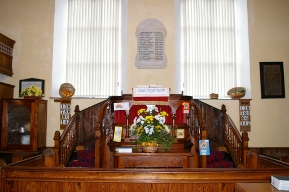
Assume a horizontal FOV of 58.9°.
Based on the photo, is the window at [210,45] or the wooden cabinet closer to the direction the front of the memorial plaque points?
the wooden cabinet

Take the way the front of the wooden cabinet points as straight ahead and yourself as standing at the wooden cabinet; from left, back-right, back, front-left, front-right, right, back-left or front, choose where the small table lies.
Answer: front-left

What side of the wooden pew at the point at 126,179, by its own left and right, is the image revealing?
back

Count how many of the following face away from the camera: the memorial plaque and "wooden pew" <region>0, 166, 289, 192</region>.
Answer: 1

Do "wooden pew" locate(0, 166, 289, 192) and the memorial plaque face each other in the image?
yes

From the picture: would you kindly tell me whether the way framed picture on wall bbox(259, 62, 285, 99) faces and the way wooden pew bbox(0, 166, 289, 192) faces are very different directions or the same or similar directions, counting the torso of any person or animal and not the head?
very different directions

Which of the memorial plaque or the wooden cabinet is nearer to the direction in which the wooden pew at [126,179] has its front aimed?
the memorial plaque

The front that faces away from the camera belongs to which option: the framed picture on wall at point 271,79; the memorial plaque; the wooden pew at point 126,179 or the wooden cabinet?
the wooden pew

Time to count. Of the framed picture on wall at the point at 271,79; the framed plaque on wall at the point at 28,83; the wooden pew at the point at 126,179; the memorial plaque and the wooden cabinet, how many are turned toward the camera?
4

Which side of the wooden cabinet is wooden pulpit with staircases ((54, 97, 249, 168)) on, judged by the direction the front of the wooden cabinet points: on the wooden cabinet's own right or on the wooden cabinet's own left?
on the wooden cabinet's own left

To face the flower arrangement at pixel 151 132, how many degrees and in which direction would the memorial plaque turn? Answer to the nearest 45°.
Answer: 0° — it already faces it

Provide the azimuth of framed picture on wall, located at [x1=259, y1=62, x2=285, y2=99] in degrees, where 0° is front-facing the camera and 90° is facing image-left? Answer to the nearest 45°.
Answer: approximately 0°

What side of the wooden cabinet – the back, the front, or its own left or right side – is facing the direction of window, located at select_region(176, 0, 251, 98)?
left

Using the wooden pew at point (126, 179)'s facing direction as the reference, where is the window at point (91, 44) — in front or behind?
in front
